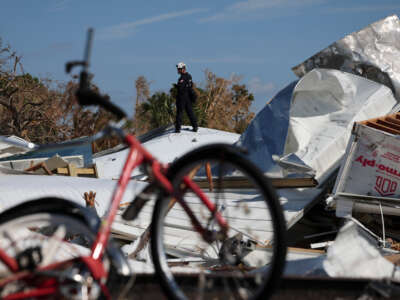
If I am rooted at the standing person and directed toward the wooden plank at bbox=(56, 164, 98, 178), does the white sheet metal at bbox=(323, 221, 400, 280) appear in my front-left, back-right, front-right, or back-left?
front-left

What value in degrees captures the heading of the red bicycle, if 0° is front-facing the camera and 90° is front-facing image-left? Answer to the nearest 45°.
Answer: approximately 315°

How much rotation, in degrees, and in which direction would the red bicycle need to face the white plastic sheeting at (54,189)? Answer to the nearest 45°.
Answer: approximately 135° to its left

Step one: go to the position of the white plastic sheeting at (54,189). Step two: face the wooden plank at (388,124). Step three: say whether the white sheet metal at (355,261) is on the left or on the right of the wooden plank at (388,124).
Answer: right

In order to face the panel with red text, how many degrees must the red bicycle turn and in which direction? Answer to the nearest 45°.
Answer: approximately 90° to its left

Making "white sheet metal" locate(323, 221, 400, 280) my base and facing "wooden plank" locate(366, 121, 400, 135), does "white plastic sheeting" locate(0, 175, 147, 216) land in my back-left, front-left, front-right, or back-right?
front-left
